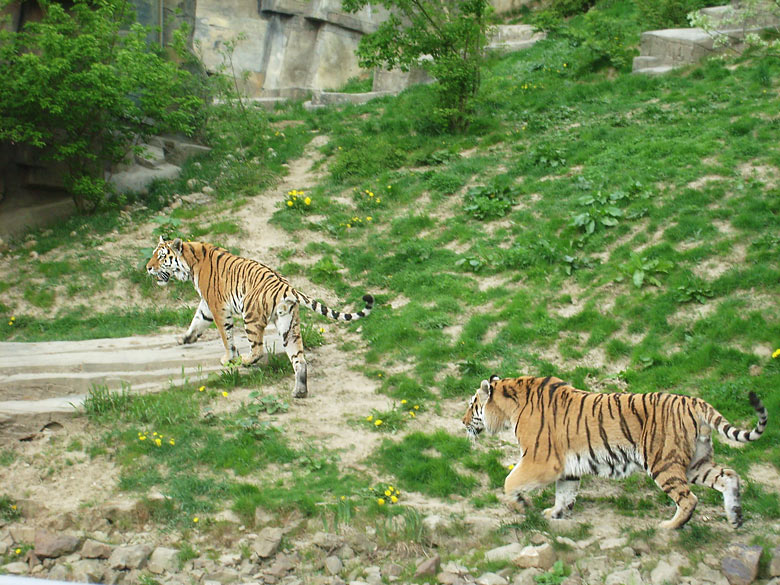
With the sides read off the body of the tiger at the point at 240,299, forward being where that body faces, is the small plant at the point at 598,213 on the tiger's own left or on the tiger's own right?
on the tiger's own right

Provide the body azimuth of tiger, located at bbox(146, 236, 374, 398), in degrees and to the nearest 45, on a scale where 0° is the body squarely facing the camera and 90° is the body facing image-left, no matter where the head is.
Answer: approximately 135°

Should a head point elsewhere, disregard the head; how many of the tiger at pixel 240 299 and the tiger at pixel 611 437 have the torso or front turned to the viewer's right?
0

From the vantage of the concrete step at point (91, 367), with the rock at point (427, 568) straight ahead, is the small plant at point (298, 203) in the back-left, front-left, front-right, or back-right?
back-left

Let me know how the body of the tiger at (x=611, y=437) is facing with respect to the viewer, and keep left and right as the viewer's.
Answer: facing to the left of the viewer

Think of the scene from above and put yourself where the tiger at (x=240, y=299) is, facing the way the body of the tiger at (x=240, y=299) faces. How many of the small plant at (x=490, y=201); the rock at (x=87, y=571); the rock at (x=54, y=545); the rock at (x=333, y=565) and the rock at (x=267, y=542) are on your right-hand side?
1

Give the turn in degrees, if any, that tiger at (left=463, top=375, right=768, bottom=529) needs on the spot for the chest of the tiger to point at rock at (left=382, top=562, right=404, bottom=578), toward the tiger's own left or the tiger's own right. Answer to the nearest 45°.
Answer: approximately 45° to the tiger's own left

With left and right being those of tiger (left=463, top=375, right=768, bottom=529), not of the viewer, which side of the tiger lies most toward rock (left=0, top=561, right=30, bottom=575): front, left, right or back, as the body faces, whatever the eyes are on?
front

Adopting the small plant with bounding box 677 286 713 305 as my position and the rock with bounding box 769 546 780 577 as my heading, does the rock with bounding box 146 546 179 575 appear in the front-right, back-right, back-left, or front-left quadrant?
front-right

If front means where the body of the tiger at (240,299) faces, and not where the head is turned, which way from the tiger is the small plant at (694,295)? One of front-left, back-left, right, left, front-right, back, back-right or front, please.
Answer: back-right

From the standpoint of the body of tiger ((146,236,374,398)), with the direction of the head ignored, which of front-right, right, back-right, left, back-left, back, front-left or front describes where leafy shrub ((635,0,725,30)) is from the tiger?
right

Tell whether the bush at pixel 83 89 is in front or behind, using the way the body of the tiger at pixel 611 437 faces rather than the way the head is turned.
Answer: in front

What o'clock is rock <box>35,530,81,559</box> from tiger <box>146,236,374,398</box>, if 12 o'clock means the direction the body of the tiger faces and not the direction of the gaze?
The rock is roughly at 8 o'clock from the tiger.

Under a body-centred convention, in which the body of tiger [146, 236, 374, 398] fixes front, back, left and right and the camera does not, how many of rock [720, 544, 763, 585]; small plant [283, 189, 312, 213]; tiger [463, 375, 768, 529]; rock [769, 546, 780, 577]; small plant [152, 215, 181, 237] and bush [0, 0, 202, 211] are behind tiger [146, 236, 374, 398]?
3

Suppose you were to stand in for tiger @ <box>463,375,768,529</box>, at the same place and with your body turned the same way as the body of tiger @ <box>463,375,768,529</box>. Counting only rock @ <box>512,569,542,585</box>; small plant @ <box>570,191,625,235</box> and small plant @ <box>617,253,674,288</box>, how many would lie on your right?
2
